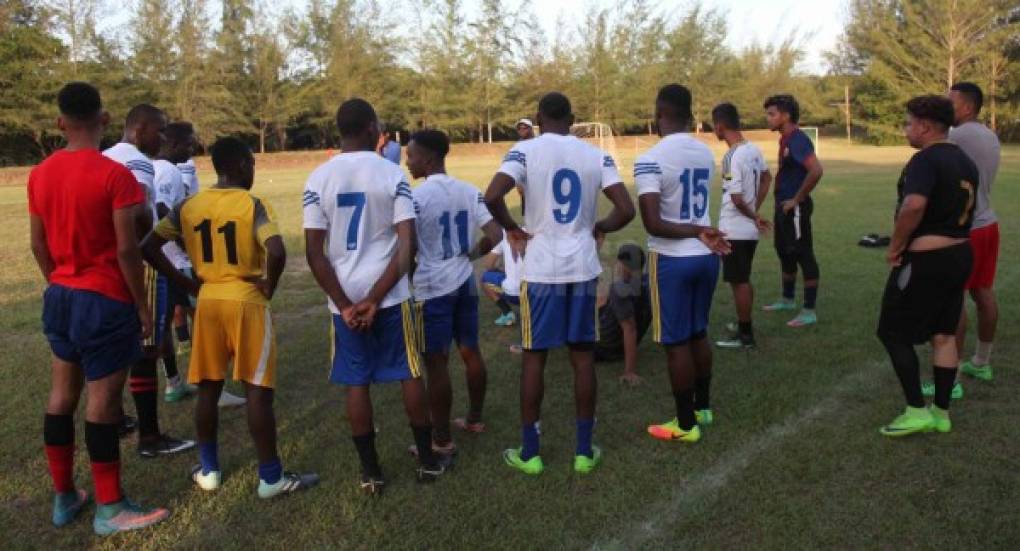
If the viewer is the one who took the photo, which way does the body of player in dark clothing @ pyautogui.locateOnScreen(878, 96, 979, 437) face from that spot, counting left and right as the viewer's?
facing away from the viewer and to the left of the viewer
